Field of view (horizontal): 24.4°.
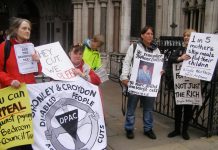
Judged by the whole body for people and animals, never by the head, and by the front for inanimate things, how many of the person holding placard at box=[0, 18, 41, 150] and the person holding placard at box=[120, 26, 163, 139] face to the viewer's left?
0

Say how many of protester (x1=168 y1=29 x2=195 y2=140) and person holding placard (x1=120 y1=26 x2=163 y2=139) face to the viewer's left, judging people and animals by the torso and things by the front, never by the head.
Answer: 0

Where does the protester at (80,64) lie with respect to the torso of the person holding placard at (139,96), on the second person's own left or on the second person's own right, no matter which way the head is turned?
on the second person's own right

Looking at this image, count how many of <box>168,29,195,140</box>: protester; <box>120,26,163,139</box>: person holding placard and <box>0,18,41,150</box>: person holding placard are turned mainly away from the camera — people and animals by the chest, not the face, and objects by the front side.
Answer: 0

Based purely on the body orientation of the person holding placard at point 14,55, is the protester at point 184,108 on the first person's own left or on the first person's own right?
on the first person's own left

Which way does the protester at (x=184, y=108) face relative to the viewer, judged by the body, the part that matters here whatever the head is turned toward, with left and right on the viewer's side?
facing the viewer

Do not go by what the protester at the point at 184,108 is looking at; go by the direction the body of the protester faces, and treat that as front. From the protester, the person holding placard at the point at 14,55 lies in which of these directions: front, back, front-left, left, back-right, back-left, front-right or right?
front-right

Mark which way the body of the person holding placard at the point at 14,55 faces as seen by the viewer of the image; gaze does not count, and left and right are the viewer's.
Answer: facing the viewer and to the right of the viewer

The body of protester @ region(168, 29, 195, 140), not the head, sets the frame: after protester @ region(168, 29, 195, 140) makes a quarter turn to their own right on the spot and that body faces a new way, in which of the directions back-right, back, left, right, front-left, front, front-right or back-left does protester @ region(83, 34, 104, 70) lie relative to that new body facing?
front

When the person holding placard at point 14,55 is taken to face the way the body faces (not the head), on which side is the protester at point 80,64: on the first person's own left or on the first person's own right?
on the first person's own left

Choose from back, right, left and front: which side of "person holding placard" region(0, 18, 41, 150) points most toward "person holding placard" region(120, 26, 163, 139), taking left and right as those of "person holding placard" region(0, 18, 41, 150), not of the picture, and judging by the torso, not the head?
left

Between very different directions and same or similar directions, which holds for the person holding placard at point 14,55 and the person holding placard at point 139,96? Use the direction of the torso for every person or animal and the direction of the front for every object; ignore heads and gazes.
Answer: same or similar directions

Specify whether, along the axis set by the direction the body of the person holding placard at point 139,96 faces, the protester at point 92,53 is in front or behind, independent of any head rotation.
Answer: behind
